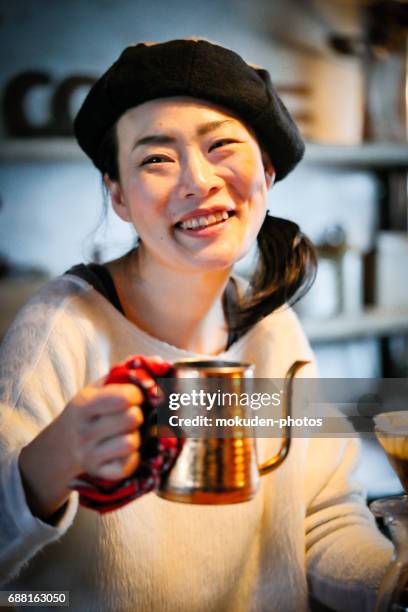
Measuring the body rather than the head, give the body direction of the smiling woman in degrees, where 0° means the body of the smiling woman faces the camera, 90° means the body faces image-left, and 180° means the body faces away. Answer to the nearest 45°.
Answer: approximately 0°

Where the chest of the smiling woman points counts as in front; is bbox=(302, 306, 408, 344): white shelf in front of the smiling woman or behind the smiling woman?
behind
